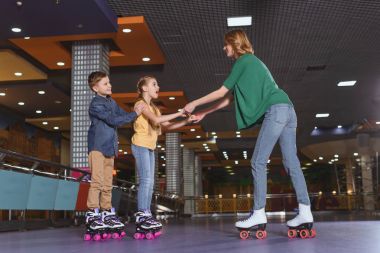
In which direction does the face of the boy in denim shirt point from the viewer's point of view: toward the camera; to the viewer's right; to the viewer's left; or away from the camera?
to the viewer's right

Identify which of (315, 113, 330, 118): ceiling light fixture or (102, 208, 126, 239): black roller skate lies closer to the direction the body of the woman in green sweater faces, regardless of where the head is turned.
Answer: the black roller skate

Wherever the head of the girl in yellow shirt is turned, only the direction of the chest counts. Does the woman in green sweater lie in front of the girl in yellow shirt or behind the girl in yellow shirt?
in front

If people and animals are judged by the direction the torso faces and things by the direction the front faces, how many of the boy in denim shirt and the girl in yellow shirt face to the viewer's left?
0

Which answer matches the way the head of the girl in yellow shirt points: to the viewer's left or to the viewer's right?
to the viewer's right

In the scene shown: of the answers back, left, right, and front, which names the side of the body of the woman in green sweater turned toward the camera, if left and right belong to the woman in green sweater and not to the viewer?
left

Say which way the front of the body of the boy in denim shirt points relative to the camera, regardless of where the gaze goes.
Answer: to the viewer's right

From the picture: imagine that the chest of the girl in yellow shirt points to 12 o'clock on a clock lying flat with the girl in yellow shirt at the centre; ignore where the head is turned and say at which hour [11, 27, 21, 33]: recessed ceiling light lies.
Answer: The recessed ceiling light is roughly at 8 o'clock from the girl in yellow shirt.

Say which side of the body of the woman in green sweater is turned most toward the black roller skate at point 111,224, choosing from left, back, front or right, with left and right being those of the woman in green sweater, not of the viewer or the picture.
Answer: front

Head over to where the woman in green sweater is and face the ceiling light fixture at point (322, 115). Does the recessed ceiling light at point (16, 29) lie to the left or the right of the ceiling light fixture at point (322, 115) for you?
left

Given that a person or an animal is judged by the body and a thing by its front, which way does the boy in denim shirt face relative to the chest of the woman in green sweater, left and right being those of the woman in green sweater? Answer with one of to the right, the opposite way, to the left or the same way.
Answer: the opposite way

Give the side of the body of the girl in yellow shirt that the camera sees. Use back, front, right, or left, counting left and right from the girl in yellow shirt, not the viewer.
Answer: right
